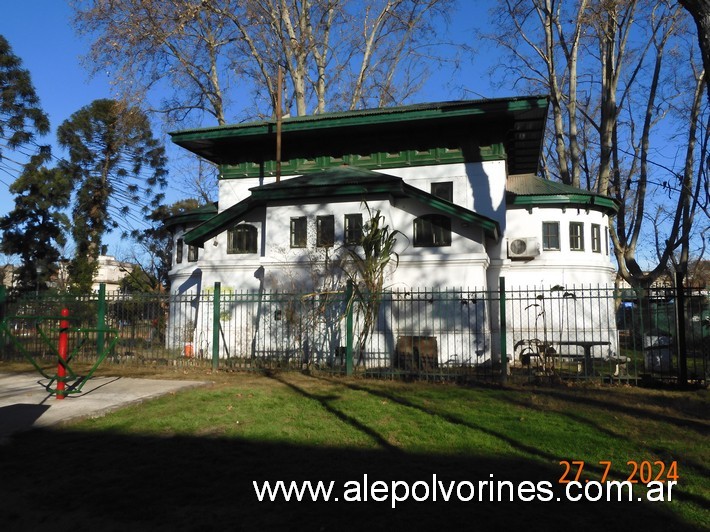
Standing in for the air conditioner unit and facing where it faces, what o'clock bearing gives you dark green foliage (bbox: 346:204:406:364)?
The dark green foliage is roughly at 1 o'clock from the air conditioner unit.

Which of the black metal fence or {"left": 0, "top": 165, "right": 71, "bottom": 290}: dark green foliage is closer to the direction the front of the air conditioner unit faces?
the black metal fence

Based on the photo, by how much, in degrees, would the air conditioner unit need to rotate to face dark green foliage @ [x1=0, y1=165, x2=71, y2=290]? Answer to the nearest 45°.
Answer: approximately 90° to its right

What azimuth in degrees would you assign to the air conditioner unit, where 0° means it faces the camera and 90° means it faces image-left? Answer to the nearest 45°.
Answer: approximately 0°
